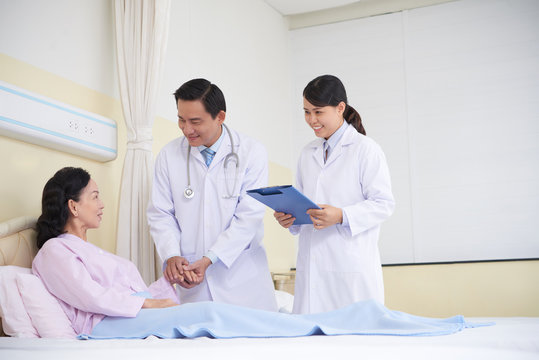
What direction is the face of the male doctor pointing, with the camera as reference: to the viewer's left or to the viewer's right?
to the viewer's left

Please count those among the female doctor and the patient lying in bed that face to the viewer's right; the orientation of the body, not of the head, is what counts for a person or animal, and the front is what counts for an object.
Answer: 1

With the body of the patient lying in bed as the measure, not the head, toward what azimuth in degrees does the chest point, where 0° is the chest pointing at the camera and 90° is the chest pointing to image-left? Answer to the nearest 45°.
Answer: approximately 270°

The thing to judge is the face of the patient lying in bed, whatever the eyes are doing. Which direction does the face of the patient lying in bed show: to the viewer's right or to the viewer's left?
to the viewer's right

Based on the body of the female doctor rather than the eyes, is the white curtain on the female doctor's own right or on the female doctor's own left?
on the female doctor's own right

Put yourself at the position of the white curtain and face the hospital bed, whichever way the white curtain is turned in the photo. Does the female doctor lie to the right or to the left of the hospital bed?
left
